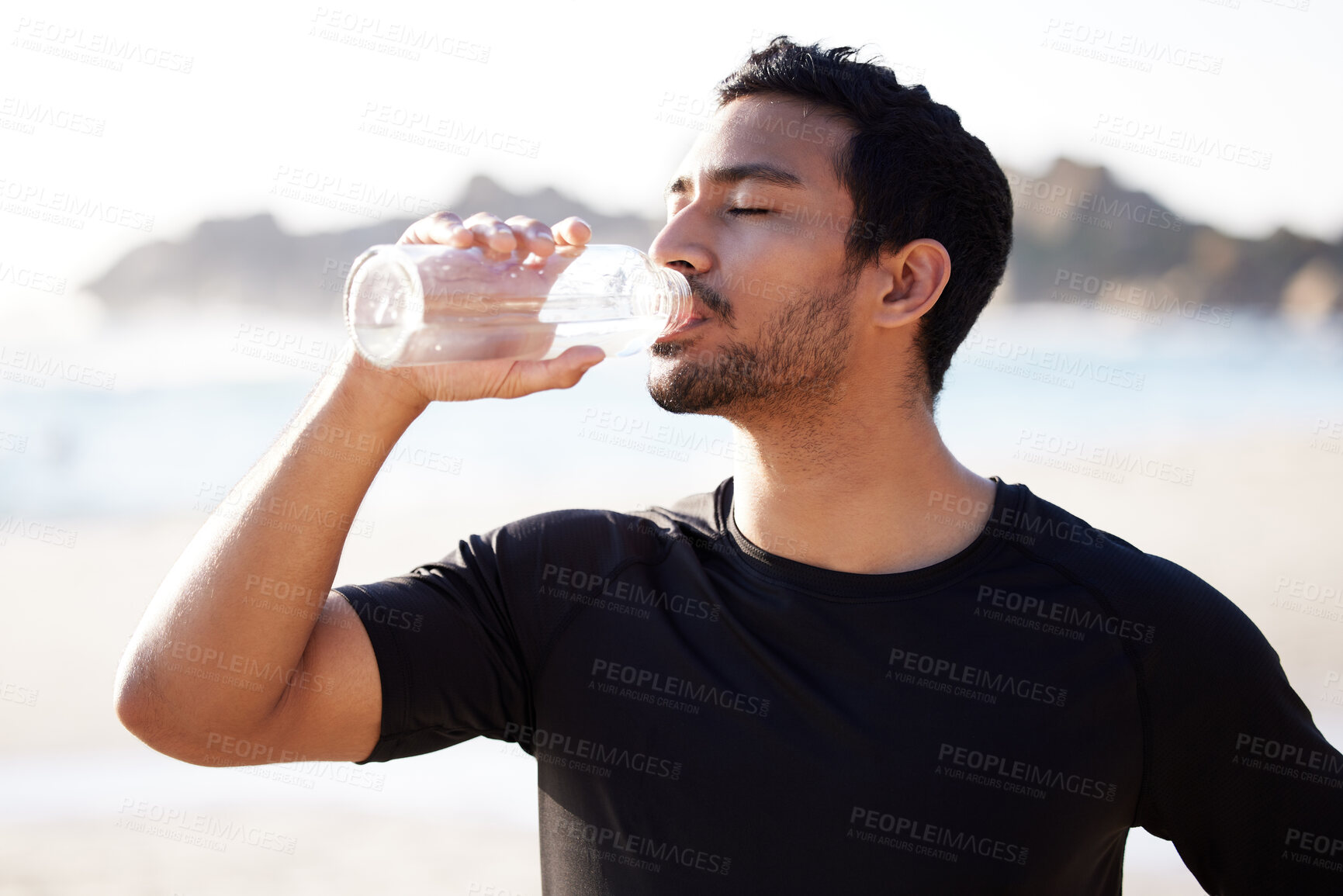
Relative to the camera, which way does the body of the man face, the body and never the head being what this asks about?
toward the camera

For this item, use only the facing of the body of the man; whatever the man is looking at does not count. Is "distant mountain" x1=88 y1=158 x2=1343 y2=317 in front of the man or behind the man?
behind

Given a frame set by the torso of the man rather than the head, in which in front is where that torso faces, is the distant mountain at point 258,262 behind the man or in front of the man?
behind
